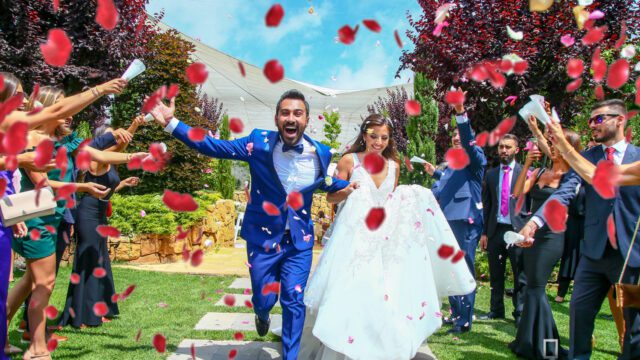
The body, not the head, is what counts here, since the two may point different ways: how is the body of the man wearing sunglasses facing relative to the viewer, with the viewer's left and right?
facing the viewer and to the left of the viewer

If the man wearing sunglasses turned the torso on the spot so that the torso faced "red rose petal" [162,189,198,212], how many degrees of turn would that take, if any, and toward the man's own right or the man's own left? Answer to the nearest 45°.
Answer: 0° — they already face it

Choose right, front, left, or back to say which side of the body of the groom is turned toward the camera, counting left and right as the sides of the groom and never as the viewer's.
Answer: front

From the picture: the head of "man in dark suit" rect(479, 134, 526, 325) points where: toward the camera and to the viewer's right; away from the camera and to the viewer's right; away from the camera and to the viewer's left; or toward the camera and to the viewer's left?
toward the camera and to the viewer's left

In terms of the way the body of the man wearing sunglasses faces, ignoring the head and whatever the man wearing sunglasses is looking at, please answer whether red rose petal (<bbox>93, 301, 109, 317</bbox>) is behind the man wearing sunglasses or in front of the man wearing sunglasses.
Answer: in front

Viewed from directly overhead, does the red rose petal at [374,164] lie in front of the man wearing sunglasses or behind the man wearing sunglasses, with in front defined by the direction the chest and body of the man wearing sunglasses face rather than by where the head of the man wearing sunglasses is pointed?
in front

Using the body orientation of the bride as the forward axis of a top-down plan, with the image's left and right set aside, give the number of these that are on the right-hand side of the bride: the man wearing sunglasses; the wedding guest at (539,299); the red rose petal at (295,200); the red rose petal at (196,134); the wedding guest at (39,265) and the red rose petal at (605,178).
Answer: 3

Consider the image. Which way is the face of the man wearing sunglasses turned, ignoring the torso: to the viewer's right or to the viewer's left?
to the viewer's left

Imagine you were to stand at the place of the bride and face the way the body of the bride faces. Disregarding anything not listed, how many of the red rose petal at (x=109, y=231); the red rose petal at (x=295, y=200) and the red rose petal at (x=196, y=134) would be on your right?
3

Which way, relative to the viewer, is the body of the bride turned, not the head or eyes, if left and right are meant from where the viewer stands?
facing the viewer

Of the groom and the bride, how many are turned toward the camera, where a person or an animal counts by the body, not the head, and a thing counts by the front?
2
